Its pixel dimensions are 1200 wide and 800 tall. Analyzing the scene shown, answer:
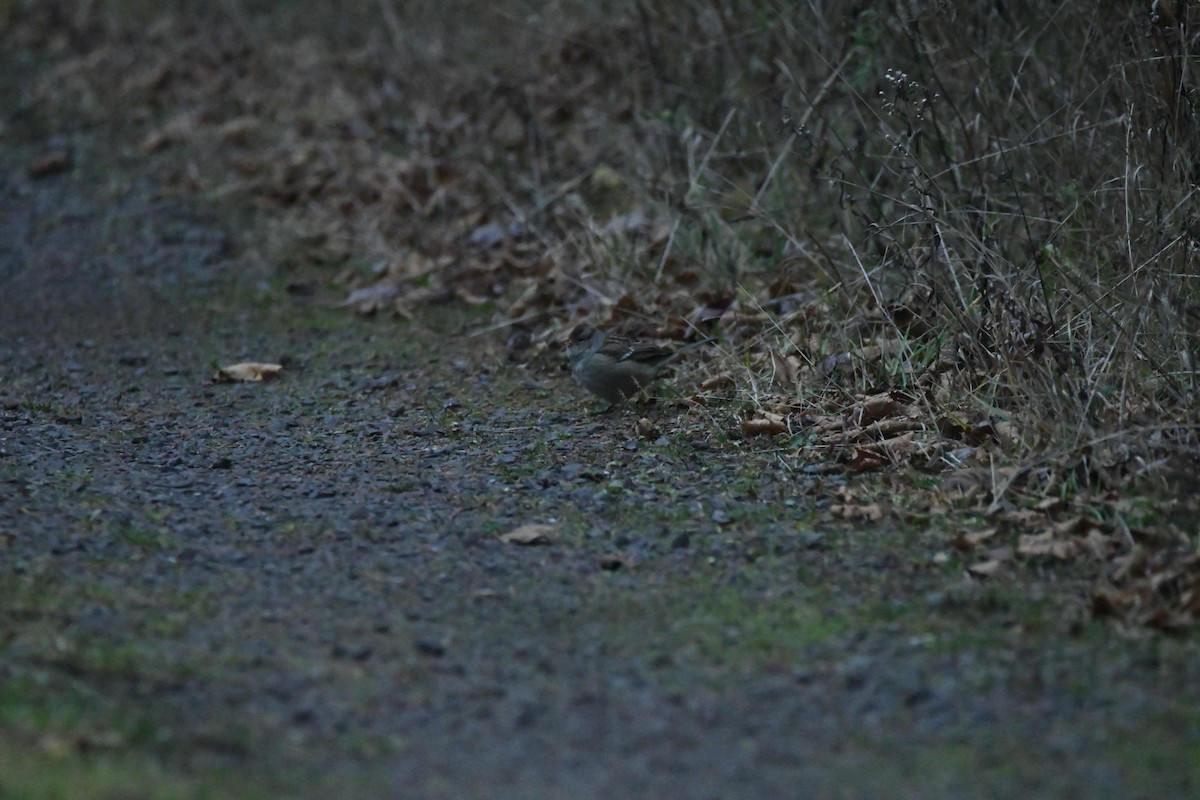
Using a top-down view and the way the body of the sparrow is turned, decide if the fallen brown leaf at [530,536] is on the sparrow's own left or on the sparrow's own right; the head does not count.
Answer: on the sparrow's own left

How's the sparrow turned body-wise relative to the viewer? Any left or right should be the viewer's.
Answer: facing to the left of the viewer
